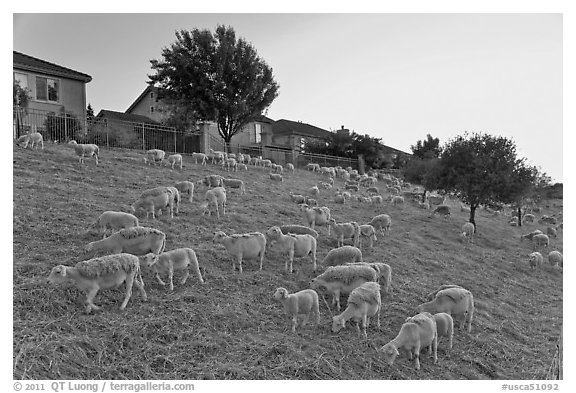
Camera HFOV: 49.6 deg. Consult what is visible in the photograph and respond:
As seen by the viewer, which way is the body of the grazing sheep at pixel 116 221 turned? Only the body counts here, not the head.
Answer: to the viewer's left

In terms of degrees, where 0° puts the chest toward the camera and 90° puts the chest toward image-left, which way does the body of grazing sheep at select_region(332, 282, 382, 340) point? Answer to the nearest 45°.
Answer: approximately 45°

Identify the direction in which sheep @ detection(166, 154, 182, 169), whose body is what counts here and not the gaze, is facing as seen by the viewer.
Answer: to the viewer's left

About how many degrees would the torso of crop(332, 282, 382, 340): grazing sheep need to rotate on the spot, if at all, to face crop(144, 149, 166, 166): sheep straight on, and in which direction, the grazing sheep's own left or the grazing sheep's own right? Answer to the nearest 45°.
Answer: approximately 90° to the grazing sheep's own right

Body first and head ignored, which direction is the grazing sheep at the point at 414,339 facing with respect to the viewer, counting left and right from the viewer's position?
facing the viewer and to the left of the viewer

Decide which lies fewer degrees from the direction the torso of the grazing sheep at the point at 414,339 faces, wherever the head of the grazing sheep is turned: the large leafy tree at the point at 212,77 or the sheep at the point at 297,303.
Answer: the sheep

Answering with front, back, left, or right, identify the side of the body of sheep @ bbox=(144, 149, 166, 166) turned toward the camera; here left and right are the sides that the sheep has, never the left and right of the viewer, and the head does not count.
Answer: left

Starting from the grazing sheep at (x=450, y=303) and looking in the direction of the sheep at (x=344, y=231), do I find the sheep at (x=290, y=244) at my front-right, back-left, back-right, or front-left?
front-left

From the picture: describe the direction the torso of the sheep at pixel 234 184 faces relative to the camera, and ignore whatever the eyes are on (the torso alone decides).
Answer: to the viewer's left

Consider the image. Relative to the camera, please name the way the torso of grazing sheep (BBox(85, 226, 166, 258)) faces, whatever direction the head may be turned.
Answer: to the viewer's left

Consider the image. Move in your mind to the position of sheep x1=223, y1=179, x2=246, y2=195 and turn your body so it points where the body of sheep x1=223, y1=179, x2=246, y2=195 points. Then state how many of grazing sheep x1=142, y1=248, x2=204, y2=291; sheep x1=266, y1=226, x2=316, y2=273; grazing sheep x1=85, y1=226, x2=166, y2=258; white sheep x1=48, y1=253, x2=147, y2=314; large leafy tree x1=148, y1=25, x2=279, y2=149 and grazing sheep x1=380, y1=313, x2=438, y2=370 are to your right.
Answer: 1

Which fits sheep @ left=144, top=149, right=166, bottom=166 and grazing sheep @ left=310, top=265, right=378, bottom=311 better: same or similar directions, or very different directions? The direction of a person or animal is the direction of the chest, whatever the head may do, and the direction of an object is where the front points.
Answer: same or similar directions

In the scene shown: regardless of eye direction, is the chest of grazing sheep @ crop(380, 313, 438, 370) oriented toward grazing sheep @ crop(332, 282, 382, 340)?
no

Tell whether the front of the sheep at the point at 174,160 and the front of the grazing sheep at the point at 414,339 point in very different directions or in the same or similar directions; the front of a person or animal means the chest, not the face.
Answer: same or similar directions

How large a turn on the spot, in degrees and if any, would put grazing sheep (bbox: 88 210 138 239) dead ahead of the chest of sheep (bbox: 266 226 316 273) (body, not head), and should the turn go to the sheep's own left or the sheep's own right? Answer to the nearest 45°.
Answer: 0° — it already faces it

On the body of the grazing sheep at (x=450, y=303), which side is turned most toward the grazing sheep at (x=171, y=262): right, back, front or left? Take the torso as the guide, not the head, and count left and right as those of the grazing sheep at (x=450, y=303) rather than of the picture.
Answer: front

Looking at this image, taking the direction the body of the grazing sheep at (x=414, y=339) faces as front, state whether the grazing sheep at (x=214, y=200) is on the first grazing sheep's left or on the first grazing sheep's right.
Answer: on the first grazing sheep's right

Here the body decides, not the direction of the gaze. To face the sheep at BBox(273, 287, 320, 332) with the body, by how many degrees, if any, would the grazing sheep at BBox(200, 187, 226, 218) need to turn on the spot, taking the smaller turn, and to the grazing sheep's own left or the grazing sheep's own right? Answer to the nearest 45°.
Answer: approximately 45° to the grazing sheep's own left
